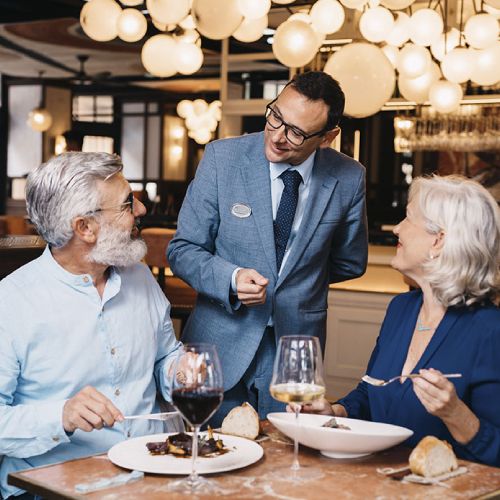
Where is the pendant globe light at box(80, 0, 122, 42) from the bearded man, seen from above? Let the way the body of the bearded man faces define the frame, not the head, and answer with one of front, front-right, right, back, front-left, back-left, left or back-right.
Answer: back-left

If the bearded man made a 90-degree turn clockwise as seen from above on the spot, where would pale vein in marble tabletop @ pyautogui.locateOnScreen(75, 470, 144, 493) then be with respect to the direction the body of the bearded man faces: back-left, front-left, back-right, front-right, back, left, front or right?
front-left

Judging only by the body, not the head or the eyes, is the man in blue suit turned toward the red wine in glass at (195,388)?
yes

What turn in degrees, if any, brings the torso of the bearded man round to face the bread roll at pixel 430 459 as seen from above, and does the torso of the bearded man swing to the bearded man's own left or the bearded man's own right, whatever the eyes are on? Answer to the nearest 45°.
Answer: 0° — they already face it

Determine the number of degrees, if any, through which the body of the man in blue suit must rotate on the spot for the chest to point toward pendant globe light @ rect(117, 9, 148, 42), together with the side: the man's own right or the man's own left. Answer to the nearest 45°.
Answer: approximately 180°

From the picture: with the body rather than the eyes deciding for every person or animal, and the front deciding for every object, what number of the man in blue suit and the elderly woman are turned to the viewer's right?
0

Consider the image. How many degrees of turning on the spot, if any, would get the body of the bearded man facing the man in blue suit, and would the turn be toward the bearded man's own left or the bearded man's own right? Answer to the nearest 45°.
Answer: approximately 90° to the bearded man's own left

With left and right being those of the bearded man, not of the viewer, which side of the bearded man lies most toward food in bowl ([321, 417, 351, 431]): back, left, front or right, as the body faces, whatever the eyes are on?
front

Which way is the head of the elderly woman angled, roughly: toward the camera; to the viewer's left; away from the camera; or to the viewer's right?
to the viewer's left

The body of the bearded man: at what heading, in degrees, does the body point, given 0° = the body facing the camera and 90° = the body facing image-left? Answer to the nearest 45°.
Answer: approximately 315°

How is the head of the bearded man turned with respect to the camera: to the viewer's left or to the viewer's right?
to the viewer's right

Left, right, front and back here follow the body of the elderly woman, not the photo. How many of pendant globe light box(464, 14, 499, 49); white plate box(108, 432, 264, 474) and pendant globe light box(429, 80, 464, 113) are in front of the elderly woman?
1

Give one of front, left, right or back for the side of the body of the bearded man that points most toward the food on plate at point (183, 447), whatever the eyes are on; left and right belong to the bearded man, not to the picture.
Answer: front

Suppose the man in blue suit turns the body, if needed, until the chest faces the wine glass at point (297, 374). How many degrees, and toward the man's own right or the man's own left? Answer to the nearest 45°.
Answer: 0° — they already face it
